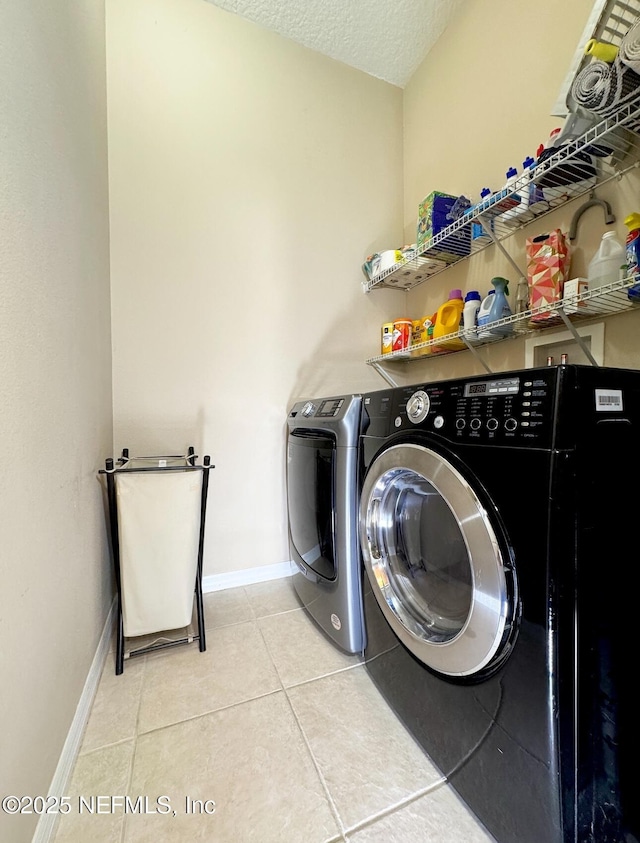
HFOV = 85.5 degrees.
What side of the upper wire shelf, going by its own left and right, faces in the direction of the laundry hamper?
front

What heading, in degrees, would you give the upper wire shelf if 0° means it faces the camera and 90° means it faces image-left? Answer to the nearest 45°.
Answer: approximately 45°

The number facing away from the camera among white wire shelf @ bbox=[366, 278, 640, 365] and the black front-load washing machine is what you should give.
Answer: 0

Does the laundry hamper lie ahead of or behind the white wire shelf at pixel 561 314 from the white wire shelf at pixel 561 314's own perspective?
ahead
